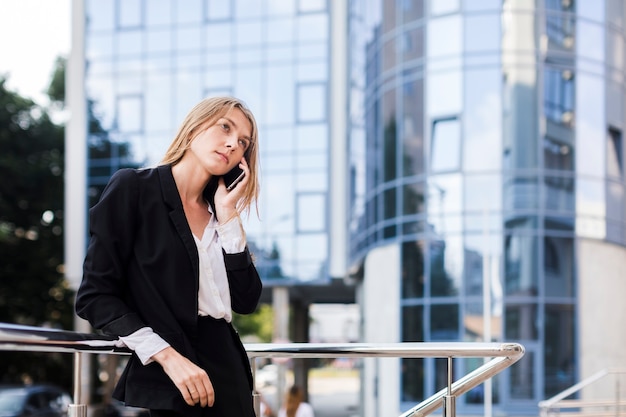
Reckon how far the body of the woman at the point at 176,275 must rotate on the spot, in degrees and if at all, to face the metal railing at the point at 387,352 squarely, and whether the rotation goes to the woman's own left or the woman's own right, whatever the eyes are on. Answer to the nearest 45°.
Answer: approximately 90° to the woman's own left

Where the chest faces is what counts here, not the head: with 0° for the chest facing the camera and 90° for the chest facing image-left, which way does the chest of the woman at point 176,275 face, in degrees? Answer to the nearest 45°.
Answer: approximately 315°

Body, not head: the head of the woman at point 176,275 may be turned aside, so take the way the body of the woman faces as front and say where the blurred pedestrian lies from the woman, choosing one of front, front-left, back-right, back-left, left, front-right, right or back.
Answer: back-left

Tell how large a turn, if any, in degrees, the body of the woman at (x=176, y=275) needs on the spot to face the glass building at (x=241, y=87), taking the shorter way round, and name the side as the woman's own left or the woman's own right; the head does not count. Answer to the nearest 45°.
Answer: approximately 135° to the woman's own left

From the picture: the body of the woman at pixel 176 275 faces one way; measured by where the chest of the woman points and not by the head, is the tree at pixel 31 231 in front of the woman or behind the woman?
behind

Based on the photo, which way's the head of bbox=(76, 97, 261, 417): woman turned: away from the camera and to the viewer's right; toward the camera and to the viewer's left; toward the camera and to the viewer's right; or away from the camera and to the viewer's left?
toward the camera and to the viewer's right

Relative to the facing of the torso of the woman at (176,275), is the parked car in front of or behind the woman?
behind

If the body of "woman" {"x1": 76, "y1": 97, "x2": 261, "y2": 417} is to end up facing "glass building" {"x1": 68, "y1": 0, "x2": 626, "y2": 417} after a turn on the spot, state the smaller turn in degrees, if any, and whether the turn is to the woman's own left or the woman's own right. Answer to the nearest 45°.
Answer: approximately 135° to the woman's own left
